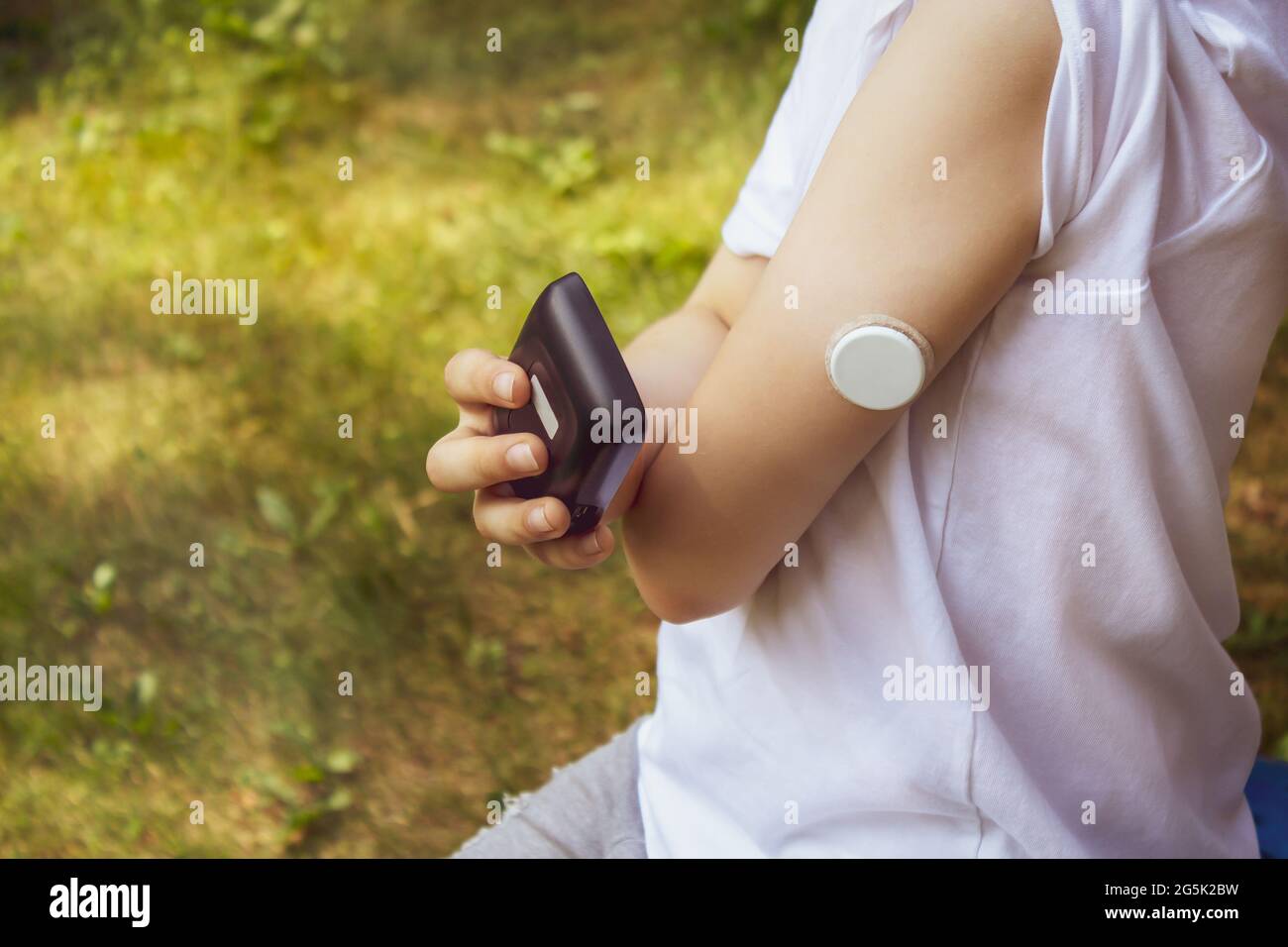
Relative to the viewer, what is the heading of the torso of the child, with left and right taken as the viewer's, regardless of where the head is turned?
facing to the left of the viewer

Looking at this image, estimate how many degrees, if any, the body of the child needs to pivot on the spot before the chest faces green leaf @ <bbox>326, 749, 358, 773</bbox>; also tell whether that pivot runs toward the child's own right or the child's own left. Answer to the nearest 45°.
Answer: approximately 45° to the child's own right

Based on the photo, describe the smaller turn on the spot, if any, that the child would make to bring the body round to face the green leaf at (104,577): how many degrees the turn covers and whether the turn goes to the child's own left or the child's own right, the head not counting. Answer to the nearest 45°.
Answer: approximately 45° to the child's own right

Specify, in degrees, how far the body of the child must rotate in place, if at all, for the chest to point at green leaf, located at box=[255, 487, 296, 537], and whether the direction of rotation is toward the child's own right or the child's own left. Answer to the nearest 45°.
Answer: approximately 45° to the child's own right
